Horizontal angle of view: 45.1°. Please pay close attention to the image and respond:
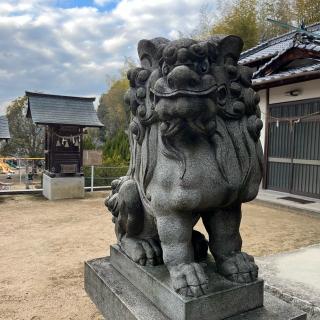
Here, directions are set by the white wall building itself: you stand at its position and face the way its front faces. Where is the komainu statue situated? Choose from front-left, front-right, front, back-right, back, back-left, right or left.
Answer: front-left

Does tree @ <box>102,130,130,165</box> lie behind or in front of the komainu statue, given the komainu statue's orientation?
behind

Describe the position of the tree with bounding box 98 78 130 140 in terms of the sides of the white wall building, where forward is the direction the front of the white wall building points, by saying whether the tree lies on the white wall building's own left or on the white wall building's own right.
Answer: on the white wall building's own right

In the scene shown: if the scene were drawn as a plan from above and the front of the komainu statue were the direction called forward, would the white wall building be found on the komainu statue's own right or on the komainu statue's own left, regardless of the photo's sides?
on the komainu statue's own left

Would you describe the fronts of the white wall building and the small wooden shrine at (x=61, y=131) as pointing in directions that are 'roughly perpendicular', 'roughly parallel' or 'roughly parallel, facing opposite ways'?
roughly perpendicular

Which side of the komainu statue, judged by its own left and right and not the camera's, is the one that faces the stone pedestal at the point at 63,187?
back

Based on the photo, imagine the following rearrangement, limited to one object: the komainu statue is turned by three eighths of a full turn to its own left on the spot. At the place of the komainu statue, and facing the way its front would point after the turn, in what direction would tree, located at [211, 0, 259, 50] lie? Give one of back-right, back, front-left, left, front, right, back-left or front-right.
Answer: front

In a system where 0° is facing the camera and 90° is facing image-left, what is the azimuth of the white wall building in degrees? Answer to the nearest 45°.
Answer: approximately 45°

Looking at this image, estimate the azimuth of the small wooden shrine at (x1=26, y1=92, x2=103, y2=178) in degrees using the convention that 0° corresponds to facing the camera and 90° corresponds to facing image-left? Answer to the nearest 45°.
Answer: approximately 0°

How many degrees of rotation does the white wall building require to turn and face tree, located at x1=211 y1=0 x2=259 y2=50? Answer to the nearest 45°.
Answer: approximately 135° to its right

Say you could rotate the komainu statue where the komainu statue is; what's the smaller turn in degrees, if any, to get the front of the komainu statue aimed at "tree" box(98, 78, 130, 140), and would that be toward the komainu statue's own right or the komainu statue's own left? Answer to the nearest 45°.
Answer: approximately 135° to the komainu statue's own left

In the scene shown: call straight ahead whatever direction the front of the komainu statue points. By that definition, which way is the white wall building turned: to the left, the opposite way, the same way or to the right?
to the right
